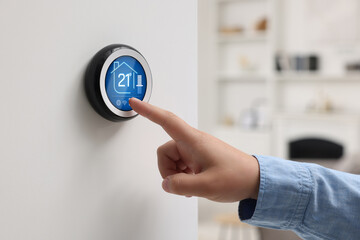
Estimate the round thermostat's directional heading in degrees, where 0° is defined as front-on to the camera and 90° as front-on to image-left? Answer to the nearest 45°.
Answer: approximately 315°

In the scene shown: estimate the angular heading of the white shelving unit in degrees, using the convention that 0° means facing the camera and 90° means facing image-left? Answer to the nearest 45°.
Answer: approximately 0°

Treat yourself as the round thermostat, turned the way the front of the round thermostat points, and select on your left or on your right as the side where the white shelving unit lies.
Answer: on your left

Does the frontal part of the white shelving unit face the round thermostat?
yes
